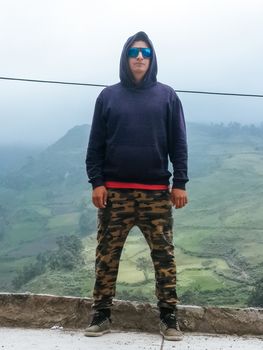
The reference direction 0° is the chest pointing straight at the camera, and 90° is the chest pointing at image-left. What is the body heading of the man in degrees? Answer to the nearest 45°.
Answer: approximately 0°
